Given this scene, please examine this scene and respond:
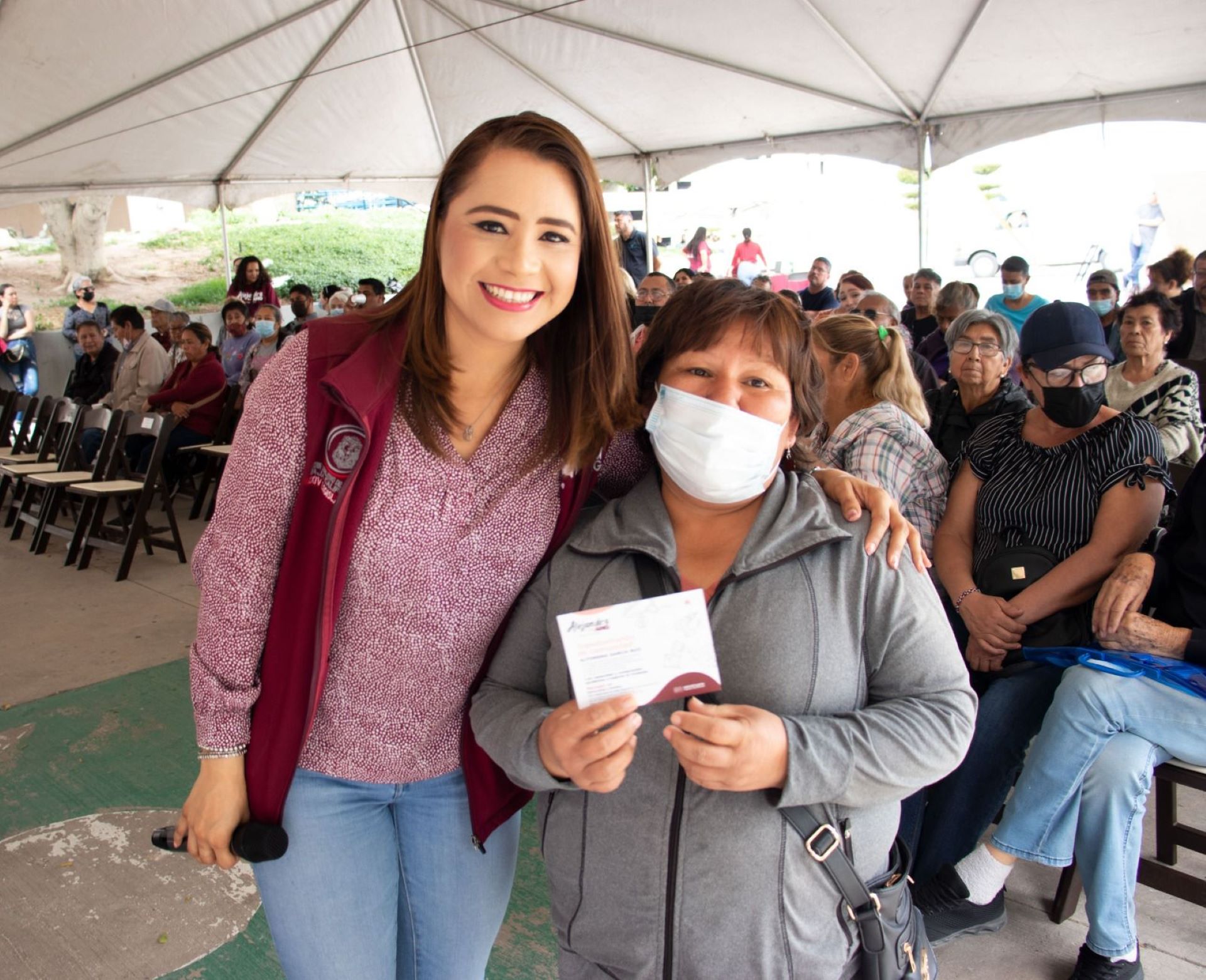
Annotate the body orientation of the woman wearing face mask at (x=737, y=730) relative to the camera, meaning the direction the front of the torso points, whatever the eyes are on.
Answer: toward the camera

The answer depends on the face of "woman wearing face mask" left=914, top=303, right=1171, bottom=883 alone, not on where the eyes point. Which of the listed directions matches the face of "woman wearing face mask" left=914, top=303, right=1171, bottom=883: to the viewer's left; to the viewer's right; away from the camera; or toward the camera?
toward the camera

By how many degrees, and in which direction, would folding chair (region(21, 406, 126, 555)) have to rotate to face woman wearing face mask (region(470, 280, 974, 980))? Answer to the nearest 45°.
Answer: approximately 45° to its left

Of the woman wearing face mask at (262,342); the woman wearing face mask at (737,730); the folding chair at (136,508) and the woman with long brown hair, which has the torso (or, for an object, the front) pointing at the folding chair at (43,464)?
the woman wearing face mask at (262,342)

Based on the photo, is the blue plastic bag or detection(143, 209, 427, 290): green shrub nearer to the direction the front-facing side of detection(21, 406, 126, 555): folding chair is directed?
the blue plastic bag

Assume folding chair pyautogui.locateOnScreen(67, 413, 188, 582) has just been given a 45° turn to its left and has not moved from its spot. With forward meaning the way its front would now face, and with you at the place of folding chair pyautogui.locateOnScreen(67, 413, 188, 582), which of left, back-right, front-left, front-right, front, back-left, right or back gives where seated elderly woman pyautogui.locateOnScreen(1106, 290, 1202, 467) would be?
front-left

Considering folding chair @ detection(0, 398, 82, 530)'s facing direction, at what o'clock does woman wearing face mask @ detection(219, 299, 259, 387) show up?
The woman wearing face mask is roughly at 6 o'clock from the folding chair.

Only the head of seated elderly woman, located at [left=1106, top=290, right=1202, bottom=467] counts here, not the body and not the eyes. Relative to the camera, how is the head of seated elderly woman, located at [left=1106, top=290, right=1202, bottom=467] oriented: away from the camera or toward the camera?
toward the camera

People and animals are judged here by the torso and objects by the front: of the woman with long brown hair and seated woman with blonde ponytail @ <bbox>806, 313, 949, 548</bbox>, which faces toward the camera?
the woman with long brown hair

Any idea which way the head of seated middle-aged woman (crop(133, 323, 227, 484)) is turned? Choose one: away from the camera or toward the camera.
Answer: toward the camera

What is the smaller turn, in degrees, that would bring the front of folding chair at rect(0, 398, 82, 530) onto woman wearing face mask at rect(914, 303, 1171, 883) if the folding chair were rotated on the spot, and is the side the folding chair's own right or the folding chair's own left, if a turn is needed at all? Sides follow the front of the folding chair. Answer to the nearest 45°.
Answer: approximately 45° to the folding chair's own left
